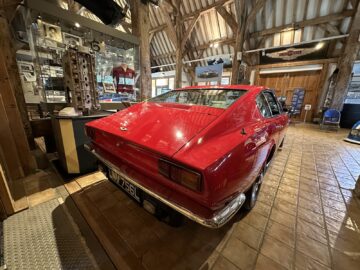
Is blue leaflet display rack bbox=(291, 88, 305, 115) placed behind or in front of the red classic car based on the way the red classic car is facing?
in front

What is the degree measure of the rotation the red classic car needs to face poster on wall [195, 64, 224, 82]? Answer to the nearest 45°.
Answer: approximately 45° to its left

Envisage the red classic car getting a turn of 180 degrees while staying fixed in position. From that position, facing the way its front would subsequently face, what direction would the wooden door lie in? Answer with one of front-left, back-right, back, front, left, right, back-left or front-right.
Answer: back

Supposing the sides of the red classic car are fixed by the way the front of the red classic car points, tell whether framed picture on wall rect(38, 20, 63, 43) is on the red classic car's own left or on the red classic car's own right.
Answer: on the red classic car's own left

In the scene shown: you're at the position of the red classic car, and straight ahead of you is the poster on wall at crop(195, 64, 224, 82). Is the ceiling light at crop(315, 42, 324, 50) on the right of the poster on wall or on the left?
right

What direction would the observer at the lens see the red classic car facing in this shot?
facing away from the viewer and to the right of the viewer

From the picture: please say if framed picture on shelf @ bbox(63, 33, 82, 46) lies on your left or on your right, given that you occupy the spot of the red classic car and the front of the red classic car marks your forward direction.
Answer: on your left

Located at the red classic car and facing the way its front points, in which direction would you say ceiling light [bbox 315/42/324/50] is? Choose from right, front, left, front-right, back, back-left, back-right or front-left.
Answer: front

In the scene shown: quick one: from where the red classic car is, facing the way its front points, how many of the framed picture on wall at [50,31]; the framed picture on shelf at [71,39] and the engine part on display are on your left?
3

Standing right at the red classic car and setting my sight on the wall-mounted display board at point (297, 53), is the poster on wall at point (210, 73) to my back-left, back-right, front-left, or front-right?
front-left

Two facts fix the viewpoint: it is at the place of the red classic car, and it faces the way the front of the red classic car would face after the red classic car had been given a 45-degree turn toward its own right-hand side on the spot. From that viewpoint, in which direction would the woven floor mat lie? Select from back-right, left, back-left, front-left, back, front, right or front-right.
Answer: back

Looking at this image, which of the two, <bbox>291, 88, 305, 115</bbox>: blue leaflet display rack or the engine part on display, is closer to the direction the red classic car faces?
the blue leaflet display rack

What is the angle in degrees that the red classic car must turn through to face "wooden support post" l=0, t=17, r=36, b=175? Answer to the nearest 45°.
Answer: approximately 135° to its left
